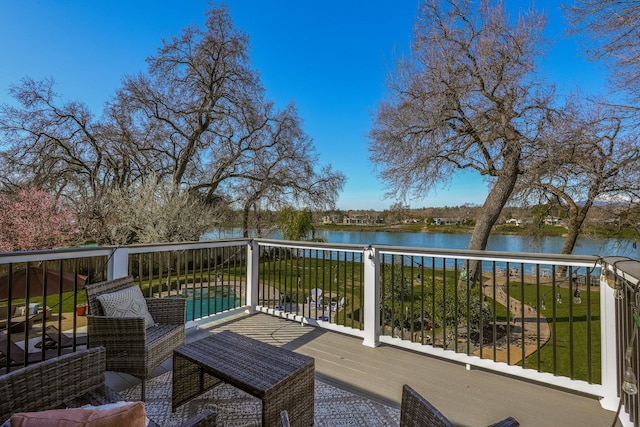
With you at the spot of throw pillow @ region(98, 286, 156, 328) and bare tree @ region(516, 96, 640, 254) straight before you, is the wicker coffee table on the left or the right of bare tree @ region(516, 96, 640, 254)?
right

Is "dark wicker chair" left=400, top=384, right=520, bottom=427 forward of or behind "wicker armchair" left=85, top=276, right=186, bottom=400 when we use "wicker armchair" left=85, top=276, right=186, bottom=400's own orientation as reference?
forward

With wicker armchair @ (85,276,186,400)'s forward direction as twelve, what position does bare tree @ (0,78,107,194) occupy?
The bare tree is roughly at 7 o'clock from the wicker armchair.

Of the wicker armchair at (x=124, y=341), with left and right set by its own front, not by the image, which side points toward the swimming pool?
left

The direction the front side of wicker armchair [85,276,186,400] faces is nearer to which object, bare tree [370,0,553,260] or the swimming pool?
the bare tree

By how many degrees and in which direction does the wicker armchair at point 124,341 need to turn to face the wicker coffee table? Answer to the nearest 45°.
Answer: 0° — it already faces it
